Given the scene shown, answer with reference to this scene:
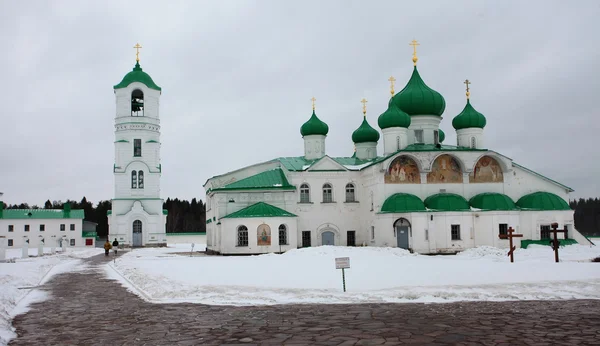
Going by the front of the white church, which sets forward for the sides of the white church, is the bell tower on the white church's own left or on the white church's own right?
on the white church's own right
